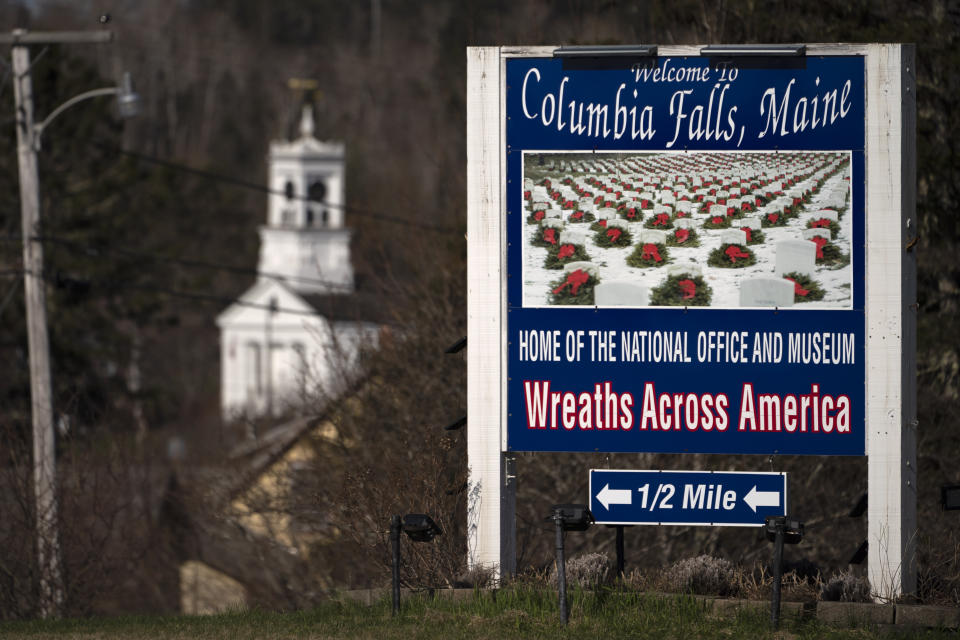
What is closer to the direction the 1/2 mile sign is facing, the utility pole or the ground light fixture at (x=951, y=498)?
the ground light fixture

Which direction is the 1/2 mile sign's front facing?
toward the camera

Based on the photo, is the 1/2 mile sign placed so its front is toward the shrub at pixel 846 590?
no

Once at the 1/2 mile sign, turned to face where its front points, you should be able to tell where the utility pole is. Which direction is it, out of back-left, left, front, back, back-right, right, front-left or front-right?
back-right

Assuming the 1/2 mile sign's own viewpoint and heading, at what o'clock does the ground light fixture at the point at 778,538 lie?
The ground light fixture is roughly at 11 o'clock from the 1/2 mile sign.

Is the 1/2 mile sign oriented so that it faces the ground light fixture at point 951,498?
no

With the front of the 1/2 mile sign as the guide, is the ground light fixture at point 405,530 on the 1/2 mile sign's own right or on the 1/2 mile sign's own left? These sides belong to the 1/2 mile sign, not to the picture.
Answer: on the 1/2 mile sign's own right

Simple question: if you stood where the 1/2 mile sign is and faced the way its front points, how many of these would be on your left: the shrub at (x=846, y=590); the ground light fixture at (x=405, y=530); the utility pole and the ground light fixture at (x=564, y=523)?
1

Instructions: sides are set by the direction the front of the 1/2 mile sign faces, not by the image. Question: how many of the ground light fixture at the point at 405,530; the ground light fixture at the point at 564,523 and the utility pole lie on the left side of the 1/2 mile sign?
0

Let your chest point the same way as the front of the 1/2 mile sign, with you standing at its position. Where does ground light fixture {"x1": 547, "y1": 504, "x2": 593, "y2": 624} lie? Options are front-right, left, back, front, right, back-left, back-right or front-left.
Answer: front-right
